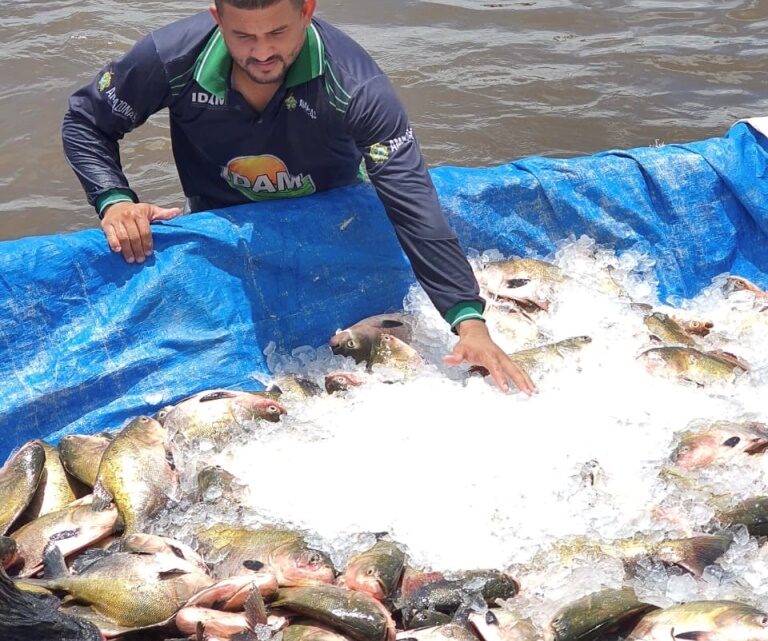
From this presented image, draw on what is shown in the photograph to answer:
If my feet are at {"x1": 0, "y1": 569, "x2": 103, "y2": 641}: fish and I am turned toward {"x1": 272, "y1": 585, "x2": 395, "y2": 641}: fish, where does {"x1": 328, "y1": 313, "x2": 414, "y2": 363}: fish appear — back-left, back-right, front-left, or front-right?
front-left

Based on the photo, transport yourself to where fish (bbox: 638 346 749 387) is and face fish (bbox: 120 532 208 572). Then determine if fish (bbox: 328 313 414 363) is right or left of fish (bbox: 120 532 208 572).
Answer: right

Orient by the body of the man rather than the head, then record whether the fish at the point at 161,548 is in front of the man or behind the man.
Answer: in front

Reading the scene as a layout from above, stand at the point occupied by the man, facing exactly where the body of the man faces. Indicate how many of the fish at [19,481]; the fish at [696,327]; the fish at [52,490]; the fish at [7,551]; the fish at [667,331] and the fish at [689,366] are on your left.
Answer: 3

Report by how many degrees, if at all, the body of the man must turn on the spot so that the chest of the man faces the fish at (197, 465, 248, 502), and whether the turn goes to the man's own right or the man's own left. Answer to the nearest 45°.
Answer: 0° — they already face it

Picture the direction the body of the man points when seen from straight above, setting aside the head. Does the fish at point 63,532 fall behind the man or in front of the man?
in front

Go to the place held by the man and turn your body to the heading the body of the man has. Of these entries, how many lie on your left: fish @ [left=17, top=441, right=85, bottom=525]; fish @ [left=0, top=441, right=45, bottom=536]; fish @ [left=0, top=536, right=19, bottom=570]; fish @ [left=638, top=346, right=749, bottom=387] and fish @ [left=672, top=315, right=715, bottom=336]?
2

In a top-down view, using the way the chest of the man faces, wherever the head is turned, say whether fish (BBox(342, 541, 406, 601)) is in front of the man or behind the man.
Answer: in front

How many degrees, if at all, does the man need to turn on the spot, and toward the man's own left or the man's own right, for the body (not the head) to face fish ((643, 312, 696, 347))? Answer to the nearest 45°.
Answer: approximately 90° to the man's own left

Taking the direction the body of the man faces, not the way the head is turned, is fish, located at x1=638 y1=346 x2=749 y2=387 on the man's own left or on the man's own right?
on the man's own left

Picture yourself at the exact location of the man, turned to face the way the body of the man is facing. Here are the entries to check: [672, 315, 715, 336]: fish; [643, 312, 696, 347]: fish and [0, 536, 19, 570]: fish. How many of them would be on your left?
2

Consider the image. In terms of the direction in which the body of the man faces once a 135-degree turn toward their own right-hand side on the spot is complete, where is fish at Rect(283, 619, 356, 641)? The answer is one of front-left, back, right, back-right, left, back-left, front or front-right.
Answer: back-left

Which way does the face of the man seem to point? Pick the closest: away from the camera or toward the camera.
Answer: toward the camera

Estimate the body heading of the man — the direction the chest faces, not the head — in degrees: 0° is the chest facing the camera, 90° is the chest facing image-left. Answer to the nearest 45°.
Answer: approximately 0°

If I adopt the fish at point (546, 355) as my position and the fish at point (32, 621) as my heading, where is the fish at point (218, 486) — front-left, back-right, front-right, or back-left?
front-right

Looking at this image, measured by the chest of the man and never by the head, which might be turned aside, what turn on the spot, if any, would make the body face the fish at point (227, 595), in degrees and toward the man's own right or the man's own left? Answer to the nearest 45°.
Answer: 0° — they already face it

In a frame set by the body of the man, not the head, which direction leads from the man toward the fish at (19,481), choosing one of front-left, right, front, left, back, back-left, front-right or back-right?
front-right
